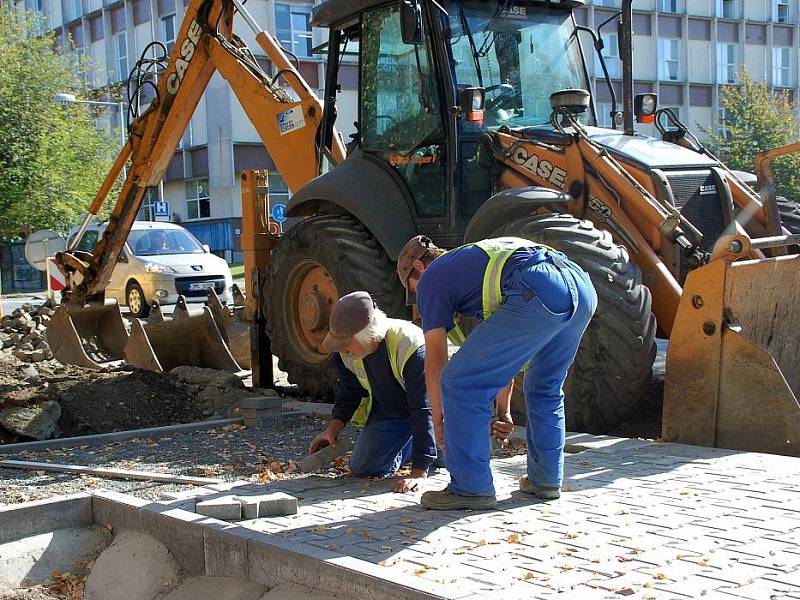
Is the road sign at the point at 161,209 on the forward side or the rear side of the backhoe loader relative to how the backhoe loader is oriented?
on the rear side

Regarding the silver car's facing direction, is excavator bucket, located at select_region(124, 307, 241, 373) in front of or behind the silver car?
in front

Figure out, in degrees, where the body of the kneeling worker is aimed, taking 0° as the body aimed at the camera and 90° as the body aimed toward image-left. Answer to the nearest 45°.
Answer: approximately 45°

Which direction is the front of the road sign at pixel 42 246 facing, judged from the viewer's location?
facing away from the viewer

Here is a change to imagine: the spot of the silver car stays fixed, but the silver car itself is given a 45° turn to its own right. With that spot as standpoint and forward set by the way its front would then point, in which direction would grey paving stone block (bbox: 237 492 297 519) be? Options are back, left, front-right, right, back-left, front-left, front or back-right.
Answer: front

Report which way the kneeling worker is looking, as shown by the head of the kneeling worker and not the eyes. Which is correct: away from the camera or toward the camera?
toward the camera

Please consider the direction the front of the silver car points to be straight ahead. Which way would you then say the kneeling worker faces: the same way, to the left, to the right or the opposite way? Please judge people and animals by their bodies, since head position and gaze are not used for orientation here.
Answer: to the right

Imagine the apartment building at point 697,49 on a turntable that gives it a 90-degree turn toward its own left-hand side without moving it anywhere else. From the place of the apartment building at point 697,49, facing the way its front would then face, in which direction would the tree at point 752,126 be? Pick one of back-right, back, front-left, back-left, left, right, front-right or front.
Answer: right

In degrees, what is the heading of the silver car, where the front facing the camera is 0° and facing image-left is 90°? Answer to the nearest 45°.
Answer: approximately 315°

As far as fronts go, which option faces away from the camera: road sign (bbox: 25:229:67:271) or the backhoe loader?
the road sign

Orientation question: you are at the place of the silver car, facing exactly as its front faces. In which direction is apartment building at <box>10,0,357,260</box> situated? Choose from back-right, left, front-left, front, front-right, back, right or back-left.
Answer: back-left

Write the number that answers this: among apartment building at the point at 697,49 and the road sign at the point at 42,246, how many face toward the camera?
1

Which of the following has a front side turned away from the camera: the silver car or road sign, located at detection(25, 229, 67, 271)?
the road sign

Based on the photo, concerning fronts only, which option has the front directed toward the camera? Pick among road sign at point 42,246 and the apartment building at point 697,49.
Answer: the apartment building

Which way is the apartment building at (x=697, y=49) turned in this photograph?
toward the camera

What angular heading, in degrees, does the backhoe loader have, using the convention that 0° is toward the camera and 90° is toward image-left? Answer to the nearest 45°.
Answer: approximately 315°

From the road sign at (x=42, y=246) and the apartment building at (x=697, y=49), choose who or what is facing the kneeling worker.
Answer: the apartment building

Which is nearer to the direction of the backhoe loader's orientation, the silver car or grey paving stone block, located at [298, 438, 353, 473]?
the grey paving stone block
